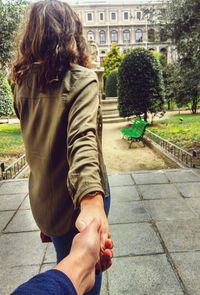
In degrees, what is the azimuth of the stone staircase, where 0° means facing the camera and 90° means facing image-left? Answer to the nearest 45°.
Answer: approximately 0°

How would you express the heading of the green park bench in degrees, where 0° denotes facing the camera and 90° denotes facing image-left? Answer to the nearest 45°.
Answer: approximately 45°

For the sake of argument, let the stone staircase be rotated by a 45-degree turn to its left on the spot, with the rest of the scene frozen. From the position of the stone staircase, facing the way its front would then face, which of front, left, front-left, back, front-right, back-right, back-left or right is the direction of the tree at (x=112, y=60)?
back-left

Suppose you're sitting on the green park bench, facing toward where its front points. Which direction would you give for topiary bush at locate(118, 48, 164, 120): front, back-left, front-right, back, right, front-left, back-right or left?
back-right

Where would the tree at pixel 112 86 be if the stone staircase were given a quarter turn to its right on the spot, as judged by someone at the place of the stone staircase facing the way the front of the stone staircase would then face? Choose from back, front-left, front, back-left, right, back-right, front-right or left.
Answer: right

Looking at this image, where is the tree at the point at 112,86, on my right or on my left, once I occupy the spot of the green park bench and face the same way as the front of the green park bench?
on my right

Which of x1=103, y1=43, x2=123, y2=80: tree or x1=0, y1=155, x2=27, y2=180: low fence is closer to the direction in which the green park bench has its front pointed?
the low fence

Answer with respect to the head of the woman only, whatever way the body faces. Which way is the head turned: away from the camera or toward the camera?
away from the camera
